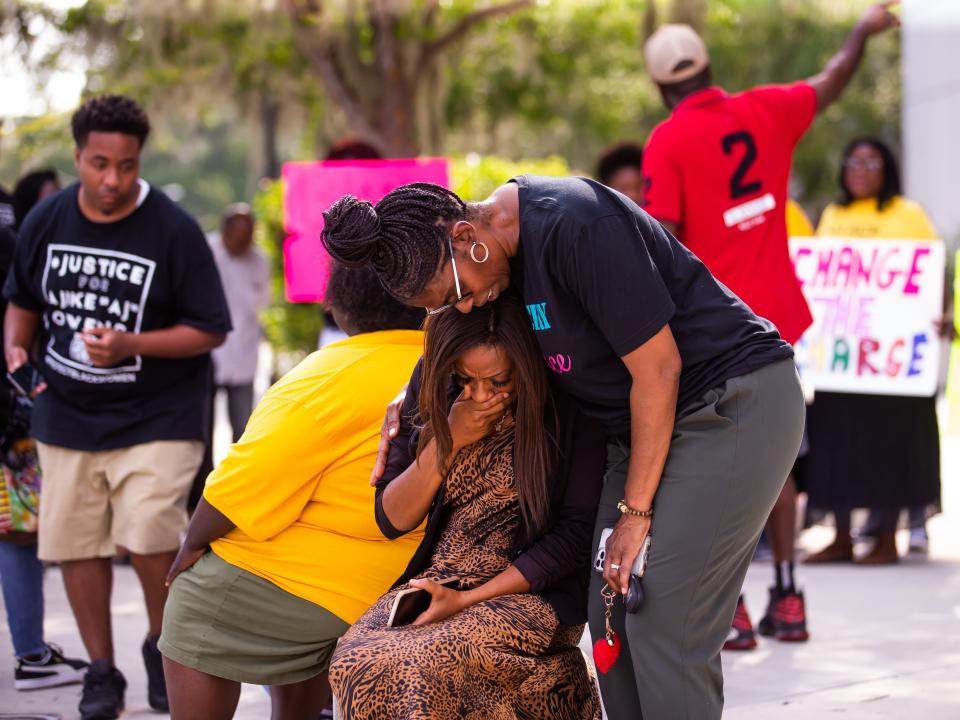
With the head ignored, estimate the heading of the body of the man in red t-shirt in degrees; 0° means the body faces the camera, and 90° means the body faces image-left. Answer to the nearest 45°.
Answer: approximately 180°

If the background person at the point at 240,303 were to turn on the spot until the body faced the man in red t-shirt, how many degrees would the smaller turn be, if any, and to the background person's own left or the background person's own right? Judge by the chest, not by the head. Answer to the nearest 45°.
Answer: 0° — they already face them

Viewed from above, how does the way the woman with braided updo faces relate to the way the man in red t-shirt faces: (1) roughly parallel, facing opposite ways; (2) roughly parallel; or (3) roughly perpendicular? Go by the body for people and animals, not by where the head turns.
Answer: roughly perpendicular

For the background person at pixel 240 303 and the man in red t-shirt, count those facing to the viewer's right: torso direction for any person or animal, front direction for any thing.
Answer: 0

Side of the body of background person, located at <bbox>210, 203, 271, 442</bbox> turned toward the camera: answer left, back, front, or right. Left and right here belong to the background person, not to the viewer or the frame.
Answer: front

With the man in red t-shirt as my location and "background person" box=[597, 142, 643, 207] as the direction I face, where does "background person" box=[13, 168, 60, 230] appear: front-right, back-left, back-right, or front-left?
front-left

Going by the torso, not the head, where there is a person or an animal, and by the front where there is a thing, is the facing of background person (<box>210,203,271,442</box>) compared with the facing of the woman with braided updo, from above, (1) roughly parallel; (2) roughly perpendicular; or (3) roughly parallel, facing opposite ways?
roughly perpendicular

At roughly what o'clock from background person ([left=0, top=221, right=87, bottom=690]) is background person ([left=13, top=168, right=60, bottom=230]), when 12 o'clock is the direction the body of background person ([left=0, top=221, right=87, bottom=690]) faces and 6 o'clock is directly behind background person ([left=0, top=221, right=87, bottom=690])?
background person ([left=13, top=168, right=60, bottom=230]) is roughly at 9 o'clock from background person ([left=0, top=221, right=87, bottom=690]).

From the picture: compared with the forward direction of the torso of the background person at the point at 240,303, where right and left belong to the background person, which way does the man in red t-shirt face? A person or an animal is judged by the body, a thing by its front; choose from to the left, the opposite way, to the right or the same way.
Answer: the opposite way

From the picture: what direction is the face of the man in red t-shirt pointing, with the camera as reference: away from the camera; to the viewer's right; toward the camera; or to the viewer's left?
away from the camera

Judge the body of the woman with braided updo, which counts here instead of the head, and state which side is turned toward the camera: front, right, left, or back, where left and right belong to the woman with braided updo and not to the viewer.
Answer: left

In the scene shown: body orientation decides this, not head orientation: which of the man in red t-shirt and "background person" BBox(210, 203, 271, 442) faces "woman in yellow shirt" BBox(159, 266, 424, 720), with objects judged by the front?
the background person

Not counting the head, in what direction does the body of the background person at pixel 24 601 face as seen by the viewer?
to the viewer's right
